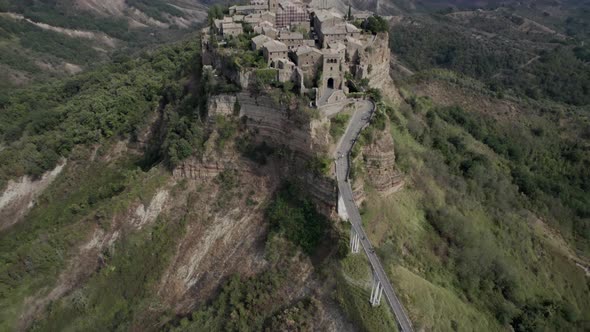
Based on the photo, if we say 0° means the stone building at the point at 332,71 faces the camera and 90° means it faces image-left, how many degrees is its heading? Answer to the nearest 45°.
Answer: approximately 0°

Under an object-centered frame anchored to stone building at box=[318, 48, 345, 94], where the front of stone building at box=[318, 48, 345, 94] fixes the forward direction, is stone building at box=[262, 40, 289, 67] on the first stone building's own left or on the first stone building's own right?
on the first stone building's own right

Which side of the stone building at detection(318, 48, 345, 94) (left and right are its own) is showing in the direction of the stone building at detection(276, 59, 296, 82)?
right

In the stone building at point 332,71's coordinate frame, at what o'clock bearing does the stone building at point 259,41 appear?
the stone building at point 259,41 is roughly at 4 o'clock from the stone building at point 332,71.

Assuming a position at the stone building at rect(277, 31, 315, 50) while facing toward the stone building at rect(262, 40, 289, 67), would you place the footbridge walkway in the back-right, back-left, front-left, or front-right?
front-left

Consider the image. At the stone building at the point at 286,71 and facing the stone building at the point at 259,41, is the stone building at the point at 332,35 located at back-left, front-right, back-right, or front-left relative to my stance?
front-right

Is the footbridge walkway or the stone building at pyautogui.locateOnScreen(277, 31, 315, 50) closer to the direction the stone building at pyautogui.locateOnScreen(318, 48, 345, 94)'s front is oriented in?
the footbridge walkway

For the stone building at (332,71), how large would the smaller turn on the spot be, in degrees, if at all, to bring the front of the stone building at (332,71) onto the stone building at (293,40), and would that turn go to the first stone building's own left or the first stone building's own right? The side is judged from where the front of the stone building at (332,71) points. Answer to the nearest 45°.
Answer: approximately 135° to the first stone building's own right

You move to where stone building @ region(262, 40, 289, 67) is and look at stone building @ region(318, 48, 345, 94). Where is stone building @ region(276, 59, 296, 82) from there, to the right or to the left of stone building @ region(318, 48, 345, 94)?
right

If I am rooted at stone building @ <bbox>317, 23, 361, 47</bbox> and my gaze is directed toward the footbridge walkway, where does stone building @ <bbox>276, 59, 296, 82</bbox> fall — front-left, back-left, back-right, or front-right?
front-right

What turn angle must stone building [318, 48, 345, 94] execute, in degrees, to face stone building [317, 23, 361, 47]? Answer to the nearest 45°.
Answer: approximately 180°

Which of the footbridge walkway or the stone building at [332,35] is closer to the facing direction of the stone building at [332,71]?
the footbridge walkway

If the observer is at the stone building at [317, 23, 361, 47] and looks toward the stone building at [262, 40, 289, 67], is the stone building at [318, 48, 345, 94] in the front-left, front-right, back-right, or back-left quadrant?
front-left

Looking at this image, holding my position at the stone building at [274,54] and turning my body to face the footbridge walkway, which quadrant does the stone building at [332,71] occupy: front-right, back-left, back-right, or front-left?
front-left
